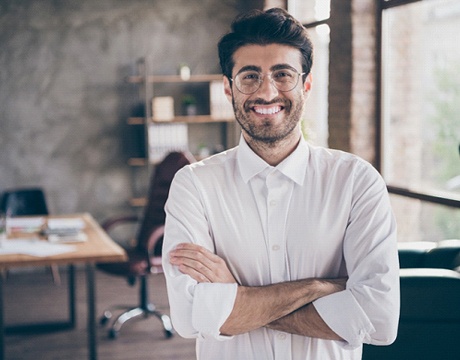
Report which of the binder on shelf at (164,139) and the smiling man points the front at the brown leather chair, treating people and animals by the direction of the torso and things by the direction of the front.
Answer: the binder on shelf

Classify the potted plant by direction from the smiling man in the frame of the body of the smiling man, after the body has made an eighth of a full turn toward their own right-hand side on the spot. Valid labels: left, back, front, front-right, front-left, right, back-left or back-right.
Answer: back-right

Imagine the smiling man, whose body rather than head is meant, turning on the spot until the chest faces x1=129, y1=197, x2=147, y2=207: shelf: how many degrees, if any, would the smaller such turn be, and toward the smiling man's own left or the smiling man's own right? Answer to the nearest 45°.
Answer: approximately 180°

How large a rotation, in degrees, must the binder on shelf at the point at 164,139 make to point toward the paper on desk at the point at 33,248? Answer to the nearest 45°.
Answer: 0° — it already faces it

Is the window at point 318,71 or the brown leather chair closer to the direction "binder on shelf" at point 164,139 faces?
the brown leather chair

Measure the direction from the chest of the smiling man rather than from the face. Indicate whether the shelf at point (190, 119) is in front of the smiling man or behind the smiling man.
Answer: behind

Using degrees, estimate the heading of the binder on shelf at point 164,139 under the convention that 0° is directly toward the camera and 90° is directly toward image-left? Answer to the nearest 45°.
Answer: approximately 0°

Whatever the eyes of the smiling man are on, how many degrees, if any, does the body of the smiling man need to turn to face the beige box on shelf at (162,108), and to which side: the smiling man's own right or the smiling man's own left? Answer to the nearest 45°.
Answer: approximately 180°
